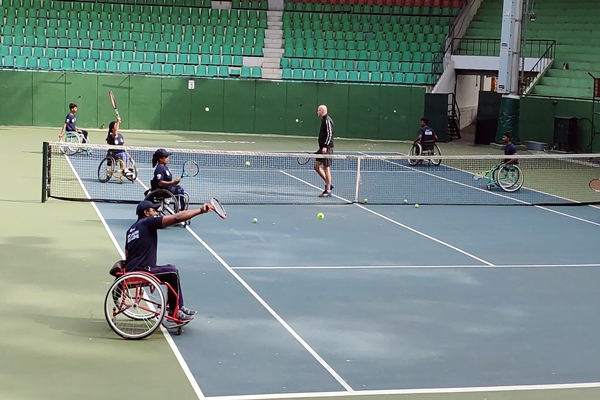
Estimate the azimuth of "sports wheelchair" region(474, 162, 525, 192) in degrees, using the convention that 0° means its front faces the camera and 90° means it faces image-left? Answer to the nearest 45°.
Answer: approximately 90°

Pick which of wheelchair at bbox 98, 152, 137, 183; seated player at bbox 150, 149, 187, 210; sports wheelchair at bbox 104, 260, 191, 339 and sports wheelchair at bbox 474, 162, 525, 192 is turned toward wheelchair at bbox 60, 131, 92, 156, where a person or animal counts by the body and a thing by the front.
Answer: sports wheelchair at bbox 474, 162, 525, 192

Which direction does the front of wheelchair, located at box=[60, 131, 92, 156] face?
to the viewer's right

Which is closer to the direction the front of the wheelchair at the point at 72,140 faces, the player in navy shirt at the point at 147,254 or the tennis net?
the tennis net

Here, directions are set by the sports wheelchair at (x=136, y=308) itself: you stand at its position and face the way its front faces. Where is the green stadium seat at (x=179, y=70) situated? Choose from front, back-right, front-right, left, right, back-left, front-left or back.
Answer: left

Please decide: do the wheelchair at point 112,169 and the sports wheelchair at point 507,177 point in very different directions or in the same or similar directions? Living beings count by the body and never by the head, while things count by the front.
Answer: very different directions

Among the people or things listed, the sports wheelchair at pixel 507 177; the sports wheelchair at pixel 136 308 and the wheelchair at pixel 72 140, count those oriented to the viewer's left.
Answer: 1
